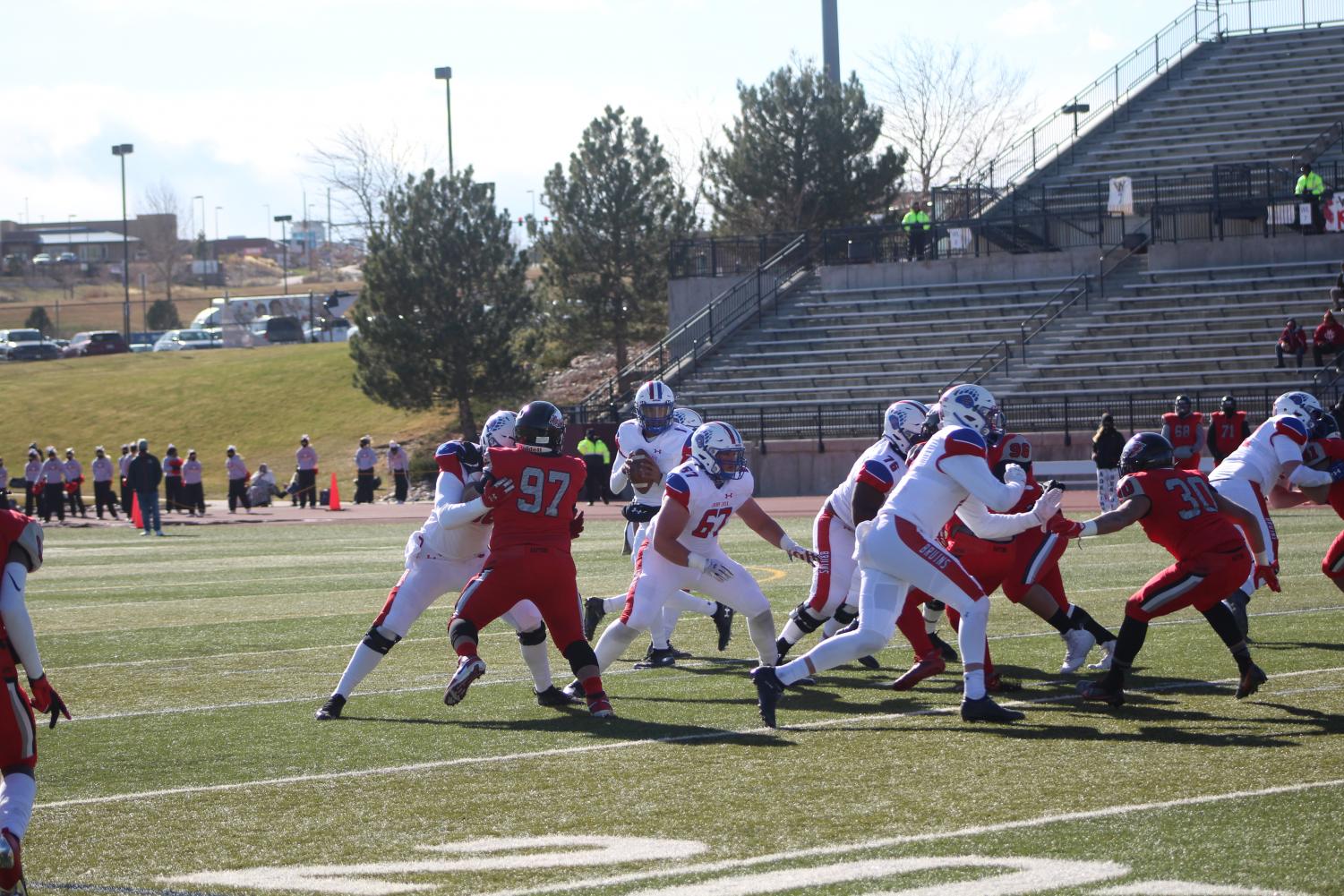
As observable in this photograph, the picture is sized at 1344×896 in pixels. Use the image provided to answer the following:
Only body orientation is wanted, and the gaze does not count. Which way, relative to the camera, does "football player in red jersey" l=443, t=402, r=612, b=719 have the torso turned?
away from the camera

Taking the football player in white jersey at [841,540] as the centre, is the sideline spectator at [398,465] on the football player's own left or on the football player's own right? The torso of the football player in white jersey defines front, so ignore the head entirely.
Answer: on the football player's own left

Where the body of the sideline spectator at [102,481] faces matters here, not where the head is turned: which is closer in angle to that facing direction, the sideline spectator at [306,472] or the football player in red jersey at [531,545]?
the football player in red jersey

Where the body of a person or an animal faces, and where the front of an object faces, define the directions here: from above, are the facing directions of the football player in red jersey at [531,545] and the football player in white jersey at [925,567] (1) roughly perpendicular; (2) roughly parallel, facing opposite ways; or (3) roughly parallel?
roughly perpendicular

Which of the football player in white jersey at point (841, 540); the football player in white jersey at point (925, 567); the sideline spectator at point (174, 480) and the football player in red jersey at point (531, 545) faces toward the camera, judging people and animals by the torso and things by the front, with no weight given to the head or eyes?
the sideline spectator

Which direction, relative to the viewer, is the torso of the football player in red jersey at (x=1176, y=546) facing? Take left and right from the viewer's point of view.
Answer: facing away from the viewer and to the left of the viewer

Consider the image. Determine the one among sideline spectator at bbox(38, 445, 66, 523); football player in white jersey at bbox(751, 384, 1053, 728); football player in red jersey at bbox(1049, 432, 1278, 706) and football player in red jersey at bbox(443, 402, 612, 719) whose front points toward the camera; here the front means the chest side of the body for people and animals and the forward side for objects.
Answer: the sideline spectator

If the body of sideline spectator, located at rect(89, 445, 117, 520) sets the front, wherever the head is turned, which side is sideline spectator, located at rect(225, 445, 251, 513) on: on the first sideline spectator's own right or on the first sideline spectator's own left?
on the first sideline spectator's own left

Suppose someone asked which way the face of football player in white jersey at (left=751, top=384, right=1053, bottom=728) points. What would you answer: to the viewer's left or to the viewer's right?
to the viewer's right

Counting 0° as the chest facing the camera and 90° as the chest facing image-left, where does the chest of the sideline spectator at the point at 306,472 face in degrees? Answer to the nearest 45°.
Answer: approximately 0°
